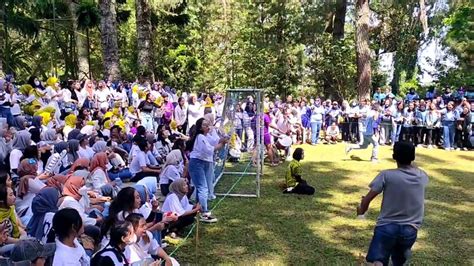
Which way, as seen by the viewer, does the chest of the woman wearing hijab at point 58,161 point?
to the viewer's right

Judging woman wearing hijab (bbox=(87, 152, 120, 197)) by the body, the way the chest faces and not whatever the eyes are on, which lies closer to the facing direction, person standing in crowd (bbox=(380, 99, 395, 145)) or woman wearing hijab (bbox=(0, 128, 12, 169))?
the person standing in crowd

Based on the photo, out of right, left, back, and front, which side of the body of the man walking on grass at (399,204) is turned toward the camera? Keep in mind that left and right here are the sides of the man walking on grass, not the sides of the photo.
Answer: back

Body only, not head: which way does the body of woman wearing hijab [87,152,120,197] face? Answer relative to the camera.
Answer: to the viewer's right

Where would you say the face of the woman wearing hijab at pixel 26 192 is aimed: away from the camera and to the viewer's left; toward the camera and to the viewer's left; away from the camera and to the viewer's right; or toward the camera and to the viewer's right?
away from the camera and to the viewer's right

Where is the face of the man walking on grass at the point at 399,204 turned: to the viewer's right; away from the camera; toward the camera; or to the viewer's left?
away from the camera

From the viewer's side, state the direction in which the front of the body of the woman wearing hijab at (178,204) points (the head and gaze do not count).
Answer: to the viewer's right

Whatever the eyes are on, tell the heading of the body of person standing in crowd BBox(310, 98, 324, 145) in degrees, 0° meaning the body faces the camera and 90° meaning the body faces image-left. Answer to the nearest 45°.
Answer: approximately 0°

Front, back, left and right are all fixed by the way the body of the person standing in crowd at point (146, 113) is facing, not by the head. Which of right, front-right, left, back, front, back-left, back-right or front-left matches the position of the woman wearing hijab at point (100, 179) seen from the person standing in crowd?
front-right

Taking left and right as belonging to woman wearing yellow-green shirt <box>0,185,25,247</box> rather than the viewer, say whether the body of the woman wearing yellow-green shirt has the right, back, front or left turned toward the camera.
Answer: right

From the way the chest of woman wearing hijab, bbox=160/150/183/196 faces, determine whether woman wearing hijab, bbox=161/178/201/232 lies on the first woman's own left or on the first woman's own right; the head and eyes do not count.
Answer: on the first woman's own right

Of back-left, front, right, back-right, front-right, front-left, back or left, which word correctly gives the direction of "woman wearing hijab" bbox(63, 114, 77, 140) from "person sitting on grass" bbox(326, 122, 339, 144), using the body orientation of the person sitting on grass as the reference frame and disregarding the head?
front-right
